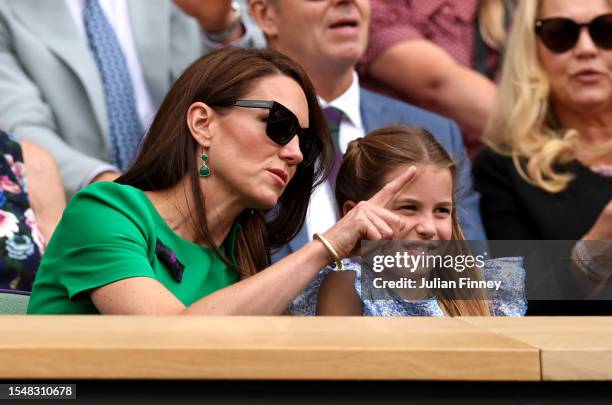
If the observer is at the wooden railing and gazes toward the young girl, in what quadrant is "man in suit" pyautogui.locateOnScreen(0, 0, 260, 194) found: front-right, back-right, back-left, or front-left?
front-left

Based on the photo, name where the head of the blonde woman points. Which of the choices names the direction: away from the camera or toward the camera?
toward the camera

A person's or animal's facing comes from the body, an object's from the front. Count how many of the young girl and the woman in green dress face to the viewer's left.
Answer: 0

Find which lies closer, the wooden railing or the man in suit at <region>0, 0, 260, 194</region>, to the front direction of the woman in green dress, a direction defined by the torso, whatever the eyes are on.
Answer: the wooden railing

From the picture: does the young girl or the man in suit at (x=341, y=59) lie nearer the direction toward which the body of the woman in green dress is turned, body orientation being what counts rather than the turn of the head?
the young girl

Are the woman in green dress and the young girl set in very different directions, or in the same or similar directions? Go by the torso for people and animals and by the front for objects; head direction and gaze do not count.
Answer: same or similar directions

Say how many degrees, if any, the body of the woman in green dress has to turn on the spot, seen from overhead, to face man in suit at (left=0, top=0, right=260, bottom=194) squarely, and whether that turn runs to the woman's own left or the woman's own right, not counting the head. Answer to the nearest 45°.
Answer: approximately 135° to the woman's own left

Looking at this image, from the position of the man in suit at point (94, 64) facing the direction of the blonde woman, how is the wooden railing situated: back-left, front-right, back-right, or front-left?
front-right

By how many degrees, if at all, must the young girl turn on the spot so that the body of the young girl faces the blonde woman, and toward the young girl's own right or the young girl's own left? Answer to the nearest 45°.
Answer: approximately 135° to the young girl's own left

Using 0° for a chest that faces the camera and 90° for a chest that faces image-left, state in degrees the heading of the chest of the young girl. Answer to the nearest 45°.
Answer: approximately 315°

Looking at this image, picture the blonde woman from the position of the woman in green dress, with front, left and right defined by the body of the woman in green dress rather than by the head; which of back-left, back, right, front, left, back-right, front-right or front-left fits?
left
